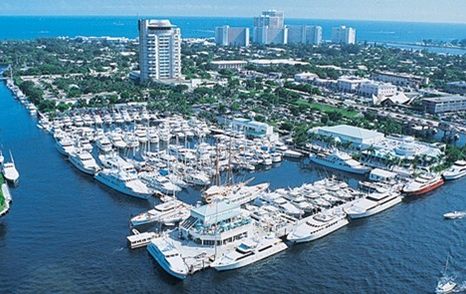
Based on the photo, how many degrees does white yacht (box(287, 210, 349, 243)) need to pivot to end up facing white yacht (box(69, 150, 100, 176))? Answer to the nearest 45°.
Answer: approximately 90° to its right

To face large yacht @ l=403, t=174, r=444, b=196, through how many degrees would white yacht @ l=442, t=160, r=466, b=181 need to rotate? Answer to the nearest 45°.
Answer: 0° — it already faces it

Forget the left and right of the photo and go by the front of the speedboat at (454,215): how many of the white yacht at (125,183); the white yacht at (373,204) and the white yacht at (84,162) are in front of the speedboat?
3

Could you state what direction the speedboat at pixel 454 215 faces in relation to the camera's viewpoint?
facing to the left of the viewer

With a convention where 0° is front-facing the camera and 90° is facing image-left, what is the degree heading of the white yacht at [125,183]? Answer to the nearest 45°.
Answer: approximately 315°

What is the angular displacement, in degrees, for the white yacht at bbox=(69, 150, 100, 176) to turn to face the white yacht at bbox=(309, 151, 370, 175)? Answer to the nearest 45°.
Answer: approximately 45° to its left

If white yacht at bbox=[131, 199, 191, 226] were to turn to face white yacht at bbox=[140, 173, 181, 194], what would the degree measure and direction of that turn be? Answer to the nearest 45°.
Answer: approximately 135° to its right

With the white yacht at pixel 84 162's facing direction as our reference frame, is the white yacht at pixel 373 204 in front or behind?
in front

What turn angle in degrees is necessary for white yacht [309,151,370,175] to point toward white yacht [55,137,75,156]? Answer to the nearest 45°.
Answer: approximately 135° to its right

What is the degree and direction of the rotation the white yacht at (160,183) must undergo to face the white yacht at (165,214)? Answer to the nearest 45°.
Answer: approximately 45° to its right

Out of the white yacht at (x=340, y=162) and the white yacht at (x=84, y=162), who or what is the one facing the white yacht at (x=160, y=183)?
the white yacht at (x=84, y=162)
